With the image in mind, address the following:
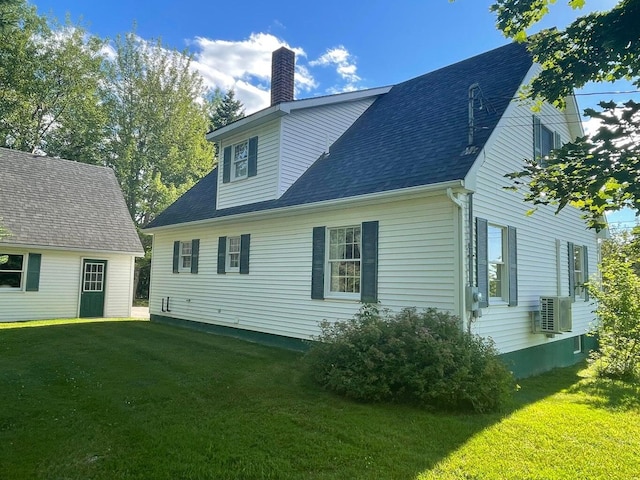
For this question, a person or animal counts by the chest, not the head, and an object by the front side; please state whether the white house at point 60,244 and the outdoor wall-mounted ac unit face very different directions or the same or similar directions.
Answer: same or similar directions

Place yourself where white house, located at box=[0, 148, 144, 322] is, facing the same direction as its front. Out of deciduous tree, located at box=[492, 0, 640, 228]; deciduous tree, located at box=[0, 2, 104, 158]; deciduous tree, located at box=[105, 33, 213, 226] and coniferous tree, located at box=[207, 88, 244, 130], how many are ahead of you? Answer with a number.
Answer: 1

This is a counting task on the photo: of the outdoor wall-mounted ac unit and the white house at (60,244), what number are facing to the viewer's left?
0

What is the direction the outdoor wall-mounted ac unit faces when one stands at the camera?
facing the viewer and to the right of the viewer

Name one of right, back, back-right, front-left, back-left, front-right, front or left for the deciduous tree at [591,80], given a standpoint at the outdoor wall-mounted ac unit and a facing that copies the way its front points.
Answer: front-right

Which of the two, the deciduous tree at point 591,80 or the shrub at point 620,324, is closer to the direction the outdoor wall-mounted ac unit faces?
the deciduous tree

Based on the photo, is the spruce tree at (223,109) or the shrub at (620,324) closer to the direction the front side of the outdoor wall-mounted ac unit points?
the shrub

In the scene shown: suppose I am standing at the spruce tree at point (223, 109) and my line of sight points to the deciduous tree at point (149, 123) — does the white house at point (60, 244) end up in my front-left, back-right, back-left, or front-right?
front-left

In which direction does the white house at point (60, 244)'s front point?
toward the camera

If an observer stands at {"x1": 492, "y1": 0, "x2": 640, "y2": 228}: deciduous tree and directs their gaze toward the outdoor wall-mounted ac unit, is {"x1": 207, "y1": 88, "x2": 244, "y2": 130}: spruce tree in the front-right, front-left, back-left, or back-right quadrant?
front-left

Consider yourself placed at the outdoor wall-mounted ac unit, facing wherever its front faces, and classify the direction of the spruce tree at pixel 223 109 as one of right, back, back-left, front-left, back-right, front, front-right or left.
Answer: back

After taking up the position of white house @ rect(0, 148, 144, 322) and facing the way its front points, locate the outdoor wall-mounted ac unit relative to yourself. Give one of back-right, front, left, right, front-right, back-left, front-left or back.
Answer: front-left

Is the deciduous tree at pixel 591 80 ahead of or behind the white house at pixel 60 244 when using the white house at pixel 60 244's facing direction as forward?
ahead
